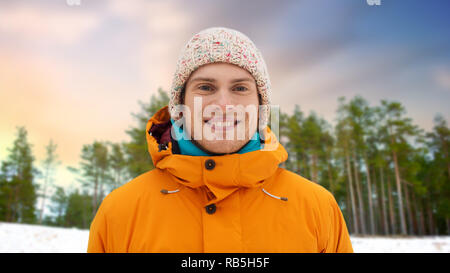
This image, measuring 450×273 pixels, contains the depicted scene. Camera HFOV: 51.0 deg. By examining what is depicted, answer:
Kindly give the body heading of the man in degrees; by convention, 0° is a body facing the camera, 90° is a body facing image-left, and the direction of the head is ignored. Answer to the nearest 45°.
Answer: approximately 0°

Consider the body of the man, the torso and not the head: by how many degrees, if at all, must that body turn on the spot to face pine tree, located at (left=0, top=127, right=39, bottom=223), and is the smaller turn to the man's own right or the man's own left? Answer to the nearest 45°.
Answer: approximately 135° to the man's own right
